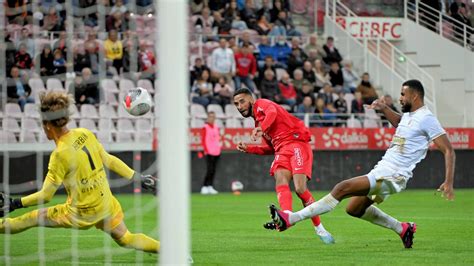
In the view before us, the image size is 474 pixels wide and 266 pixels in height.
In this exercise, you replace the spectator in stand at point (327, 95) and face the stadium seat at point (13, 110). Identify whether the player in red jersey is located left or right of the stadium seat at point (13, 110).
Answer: left

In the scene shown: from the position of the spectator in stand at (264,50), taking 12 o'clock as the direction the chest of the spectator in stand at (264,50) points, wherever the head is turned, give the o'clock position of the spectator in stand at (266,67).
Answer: the spectator in stand at (266,67) is roughly at 12 o'clock from the spectator in stand at (264,50).

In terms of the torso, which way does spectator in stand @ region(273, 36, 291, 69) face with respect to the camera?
toward the camera

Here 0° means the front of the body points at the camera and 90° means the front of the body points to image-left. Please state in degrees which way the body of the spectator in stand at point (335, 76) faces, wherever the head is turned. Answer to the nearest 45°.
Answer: approximately 0°

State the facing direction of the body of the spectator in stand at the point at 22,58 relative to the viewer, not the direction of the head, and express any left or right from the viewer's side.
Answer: facing the viewer

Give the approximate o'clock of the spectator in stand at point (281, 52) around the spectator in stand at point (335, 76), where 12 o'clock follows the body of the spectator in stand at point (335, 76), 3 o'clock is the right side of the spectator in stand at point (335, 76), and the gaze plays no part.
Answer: the spectator in stand at point (281, 52) is roughly at 3 o'clock from the spectator in stand at point (335, 76).

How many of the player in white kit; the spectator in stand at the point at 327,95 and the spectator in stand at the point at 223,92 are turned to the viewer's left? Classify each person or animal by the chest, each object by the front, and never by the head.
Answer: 1

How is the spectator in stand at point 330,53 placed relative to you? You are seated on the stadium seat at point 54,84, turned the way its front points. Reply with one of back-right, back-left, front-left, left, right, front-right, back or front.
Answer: back-left

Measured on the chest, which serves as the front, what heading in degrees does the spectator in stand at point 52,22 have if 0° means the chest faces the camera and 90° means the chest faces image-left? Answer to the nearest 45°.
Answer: approximately 0°

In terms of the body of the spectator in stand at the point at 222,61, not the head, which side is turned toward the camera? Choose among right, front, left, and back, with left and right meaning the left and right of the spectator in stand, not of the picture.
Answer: front

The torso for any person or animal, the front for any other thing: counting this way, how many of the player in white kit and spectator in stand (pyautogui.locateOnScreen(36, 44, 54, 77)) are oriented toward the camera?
1

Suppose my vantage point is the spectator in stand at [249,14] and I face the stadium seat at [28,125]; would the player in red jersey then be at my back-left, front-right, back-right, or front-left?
front-left
